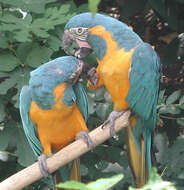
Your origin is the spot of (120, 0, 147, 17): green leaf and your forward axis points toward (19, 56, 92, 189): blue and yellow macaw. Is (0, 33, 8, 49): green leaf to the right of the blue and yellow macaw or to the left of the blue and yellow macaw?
right

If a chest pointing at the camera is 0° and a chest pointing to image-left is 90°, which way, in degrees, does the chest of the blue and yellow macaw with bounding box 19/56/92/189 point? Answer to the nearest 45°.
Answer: approximately 0°

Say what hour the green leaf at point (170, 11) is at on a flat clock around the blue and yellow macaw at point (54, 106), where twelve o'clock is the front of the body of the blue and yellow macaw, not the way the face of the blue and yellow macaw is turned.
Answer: The green leaf is roughly at 7 o'clock from the blue and yellow macaw.

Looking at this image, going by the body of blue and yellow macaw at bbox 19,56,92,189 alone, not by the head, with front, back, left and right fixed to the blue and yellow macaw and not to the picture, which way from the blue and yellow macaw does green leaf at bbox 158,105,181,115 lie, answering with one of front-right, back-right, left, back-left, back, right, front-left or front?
back-left

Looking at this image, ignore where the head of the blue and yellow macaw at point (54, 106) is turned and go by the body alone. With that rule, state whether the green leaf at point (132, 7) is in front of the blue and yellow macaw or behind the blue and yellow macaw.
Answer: behind

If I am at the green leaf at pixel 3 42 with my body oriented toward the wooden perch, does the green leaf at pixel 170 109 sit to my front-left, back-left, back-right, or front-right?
front-left
